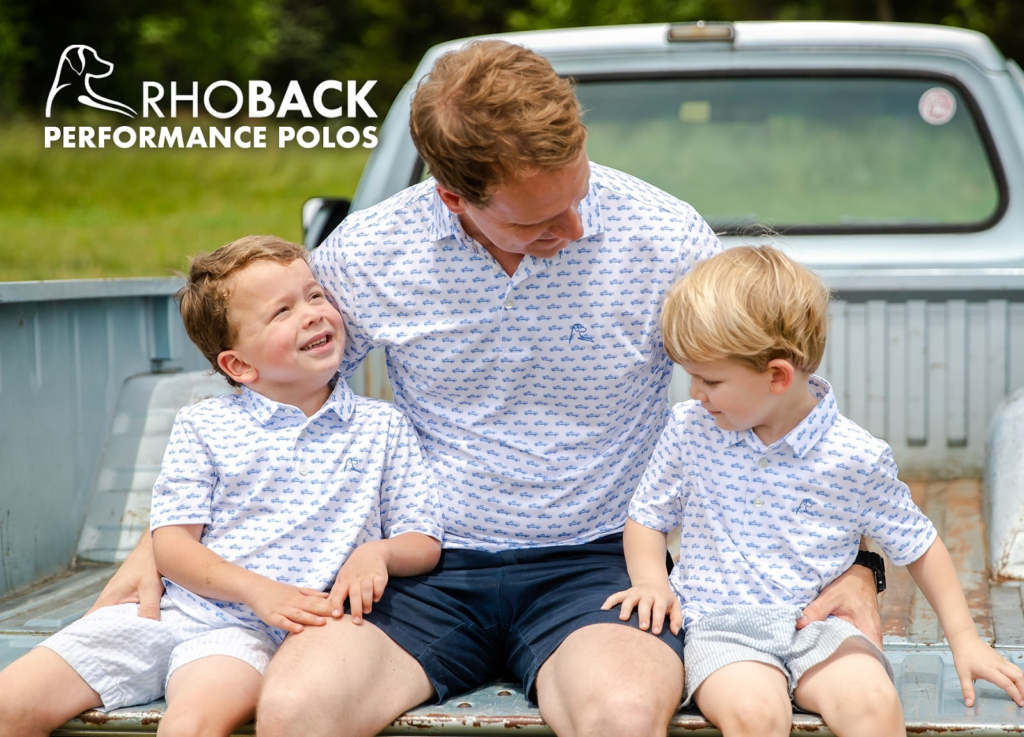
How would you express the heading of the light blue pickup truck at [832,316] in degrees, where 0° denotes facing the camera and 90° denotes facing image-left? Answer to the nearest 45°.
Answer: approximately 180°

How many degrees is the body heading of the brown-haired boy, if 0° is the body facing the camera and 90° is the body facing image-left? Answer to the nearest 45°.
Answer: approximately 0°

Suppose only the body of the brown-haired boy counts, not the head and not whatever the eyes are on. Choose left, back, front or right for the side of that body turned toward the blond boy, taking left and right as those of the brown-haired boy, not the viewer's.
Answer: left

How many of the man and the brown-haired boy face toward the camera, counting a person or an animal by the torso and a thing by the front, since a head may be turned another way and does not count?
2

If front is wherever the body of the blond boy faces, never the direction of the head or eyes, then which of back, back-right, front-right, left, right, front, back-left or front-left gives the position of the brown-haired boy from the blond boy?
right

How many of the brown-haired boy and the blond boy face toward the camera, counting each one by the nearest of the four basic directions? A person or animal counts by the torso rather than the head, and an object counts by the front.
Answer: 2

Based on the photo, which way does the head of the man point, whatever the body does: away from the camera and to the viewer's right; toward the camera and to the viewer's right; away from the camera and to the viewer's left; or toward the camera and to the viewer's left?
toward the camera and to the viewer's right
